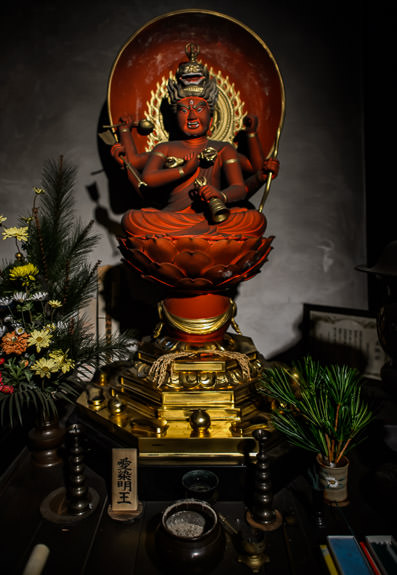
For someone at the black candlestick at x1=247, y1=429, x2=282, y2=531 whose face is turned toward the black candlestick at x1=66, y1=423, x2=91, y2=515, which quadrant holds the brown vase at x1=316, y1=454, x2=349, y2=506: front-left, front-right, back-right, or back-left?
back-right

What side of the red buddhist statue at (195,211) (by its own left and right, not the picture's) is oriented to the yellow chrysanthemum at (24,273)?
right

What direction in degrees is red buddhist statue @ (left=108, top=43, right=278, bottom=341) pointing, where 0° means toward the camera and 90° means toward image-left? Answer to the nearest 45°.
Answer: approximately 0°

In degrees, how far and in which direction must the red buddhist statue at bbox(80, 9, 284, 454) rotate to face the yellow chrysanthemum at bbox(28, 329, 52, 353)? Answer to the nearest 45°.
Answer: approximately 90° to its right
